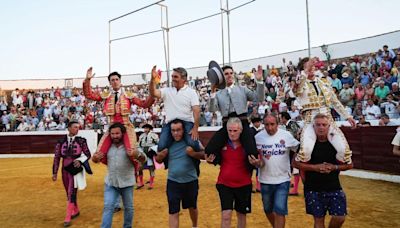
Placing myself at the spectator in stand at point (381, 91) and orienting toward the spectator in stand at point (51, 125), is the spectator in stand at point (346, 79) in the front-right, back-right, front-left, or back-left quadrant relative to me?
front-right

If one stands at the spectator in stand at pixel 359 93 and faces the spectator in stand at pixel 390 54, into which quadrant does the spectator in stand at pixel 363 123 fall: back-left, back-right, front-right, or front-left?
back-right

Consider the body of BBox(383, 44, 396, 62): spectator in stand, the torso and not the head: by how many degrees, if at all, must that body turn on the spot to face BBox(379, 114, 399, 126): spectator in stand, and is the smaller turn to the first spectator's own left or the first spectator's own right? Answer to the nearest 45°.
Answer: approximately 45° to the first spectator's own left

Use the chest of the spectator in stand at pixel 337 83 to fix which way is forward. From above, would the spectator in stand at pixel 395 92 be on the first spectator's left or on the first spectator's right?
on the first spectator's left

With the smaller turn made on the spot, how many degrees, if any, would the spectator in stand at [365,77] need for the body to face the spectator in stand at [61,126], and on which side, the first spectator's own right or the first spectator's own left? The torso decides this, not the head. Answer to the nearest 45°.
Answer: approximately 45° to the first spectator's own right

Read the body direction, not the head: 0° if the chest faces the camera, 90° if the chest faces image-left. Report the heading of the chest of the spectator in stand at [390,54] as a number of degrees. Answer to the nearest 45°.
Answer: approximately 45°

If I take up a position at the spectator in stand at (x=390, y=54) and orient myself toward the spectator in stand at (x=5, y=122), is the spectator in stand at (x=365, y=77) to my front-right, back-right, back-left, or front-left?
front-left

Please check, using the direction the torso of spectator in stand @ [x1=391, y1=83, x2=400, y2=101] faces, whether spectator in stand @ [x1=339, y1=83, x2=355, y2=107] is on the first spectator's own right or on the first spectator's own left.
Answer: on the first spectator's own right

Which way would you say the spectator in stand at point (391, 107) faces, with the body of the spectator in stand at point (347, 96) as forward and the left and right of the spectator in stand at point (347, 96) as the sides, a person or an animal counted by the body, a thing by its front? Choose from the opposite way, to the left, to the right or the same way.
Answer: the same way

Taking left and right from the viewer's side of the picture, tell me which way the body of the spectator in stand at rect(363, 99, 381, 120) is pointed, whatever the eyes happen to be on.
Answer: facing the viewer and to the left of the viewer

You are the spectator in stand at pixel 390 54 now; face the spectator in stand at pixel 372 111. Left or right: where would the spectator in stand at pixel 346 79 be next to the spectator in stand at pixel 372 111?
right

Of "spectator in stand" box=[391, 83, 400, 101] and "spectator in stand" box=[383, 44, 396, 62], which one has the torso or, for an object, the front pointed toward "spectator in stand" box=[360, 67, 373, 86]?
"spectator in stand" box=[383, 44, 396, 62]

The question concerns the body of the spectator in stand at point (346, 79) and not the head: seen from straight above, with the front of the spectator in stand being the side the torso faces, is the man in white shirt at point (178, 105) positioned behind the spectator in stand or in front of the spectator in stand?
in front

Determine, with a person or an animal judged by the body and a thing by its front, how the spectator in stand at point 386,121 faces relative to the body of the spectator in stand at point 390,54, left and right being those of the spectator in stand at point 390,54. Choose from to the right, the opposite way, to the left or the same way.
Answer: the same way

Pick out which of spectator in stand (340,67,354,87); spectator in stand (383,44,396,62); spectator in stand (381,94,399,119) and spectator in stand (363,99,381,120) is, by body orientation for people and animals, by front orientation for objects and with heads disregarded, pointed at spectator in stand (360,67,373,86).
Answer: spectator in stand (383,44,396,62)

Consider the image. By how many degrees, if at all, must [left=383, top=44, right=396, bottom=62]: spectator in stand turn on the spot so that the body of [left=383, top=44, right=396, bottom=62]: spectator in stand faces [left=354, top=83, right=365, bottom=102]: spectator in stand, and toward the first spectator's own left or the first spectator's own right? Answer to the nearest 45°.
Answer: approximately 45° to the first spectator's own left

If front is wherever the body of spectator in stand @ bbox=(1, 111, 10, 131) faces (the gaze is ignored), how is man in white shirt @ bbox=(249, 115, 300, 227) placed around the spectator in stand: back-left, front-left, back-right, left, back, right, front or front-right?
front

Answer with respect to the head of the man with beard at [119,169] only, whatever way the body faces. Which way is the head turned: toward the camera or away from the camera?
toward the camera
